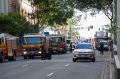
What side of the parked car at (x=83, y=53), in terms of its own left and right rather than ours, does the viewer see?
front
